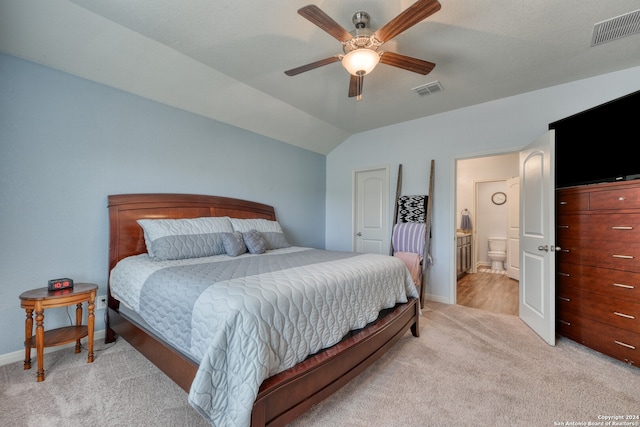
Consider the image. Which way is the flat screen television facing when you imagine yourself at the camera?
facing the viewer and to the left of the viewer

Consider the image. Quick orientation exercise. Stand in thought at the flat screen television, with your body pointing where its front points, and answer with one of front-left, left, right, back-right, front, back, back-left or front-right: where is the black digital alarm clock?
front

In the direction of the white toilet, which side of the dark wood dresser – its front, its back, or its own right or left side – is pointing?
right

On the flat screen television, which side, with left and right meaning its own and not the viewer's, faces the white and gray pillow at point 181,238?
front

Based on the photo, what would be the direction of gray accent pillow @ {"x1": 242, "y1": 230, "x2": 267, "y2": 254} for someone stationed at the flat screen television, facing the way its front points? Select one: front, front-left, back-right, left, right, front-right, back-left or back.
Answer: front

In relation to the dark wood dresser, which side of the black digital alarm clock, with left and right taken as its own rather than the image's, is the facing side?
front

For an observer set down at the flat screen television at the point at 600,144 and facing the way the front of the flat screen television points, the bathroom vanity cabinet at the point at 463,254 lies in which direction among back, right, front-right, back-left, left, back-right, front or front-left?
right

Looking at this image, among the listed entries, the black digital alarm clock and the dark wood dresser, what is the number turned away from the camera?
0

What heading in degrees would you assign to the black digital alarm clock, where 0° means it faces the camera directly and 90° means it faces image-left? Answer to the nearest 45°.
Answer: approximately 315°

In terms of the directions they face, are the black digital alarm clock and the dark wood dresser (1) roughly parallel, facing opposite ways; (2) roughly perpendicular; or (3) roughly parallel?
roughly parallel, facing opposite ways

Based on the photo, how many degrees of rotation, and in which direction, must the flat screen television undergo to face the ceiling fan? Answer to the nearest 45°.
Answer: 0° — it already faces it

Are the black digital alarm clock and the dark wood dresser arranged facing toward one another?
no

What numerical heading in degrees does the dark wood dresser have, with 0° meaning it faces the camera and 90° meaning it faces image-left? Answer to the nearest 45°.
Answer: approximately 45°

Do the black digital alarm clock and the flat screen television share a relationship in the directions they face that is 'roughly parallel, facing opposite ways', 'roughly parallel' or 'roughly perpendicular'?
roughly parallel, facing opposite ways
